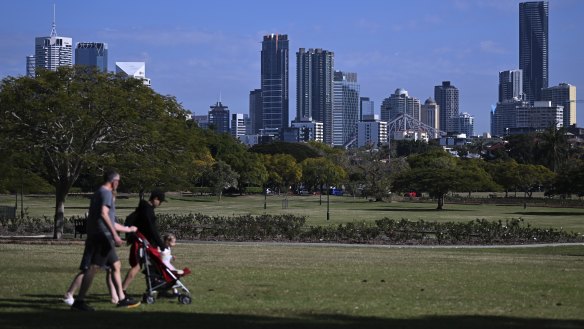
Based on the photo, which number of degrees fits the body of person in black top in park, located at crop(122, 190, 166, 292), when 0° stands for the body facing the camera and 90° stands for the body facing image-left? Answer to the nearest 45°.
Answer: approximately 270°

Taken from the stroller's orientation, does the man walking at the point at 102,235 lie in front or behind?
behind

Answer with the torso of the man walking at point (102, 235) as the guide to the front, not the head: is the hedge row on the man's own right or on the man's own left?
on the man's own left

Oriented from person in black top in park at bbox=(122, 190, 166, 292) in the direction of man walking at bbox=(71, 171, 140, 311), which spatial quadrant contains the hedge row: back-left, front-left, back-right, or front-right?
back-right

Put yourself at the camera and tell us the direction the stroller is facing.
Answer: facing to the right of the viewer

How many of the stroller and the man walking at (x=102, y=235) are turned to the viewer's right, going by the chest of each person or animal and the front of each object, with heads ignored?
2

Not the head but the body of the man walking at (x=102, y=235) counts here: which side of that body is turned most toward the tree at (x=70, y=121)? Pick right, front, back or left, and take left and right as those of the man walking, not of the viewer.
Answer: left

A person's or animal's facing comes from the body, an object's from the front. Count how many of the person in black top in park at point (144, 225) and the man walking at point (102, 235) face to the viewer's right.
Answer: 2

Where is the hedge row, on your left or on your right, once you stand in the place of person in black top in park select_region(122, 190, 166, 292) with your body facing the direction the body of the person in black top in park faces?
on your left

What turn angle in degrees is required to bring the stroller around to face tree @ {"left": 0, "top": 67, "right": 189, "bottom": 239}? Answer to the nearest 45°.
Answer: approximately 90° to its left

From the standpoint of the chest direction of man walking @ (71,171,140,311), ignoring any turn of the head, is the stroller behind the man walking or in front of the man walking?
in front

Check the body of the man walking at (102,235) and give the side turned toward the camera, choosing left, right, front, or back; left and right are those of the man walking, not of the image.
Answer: right
